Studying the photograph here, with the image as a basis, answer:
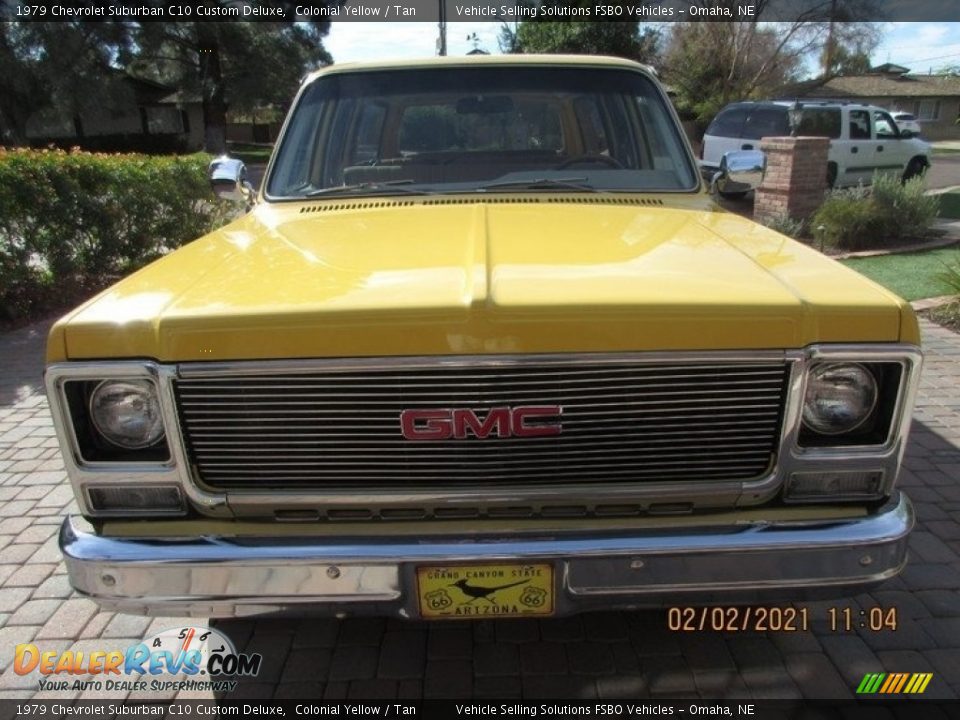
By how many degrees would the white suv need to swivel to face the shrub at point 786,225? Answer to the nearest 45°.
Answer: approximately 135° to its right

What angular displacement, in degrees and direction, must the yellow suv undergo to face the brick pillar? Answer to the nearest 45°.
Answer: approximately 135° to its left

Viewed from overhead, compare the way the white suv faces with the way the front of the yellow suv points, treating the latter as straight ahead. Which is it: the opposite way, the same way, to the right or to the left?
to the left

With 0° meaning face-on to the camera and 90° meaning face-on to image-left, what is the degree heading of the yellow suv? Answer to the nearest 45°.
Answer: approximately 0°

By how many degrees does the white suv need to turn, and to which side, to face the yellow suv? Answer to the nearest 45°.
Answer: approximately 135° to its right

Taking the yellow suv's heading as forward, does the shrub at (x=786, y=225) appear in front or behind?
behind

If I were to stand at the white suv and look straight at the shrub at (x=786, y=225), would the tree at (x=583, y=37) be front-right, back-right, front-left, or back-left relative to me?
back-right

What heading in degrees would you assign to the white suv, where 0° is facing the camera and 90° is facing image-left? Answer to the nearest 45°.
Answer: approximately 225°

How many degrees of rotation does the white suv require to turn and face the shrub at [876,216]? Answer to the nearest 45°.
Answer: approximately 135° to its right

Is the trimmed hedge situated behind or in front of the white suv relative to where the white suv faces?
behind

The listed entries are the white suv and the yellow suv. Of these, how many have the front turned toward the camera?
1
